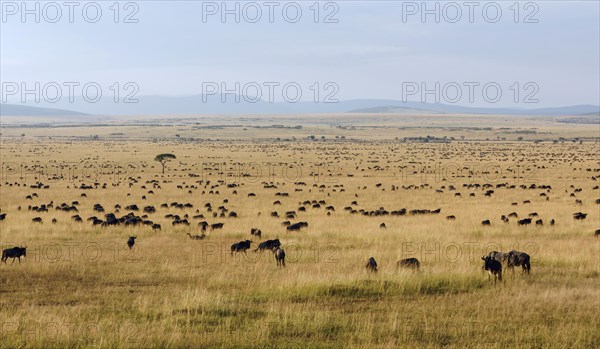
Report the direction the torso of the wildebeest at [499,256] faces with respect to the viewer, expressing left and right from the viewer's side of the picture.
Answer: facing to the left of the viewer

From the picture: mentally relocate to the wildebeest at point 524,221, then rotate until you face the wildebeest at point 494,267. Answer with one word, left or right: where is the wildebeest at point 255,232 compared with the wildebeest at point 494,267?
right

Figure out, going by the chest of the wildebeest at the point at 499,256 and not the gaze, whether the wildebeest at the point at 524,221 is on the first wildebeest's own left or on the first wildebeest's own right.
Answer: on the first wildebeest's own right

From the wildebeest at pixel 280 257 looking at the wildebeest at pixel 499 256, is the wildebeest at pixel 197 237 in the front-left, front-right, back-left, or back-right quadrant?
back-left

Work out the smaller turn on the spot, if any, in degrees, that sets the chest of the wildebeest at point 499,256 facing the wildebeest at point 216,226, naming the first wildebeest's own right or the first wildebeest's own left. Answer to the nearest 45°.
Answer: approximately 45° to the first wildebeest's own right
